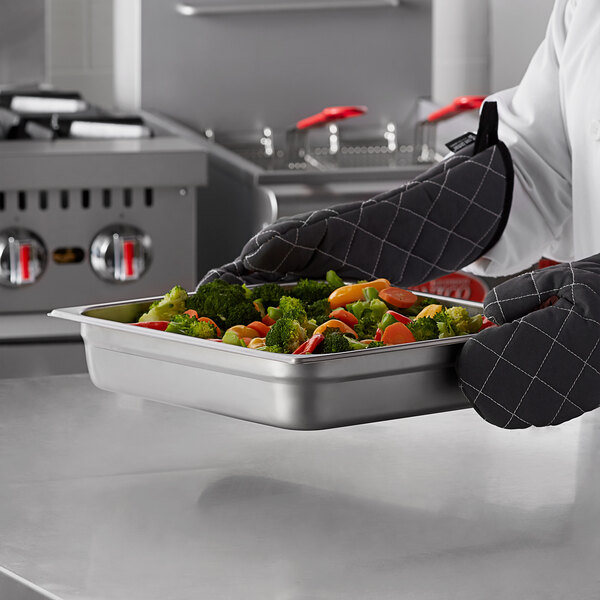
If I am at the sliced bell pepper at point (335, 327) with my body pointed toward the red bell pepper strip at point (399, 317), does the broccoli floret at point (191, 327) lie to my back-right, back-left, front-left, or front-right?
back-left

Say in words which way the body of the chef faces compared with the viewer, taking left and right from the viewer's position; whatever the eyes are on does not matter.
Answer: facing the viewer and to the left of the viewer
